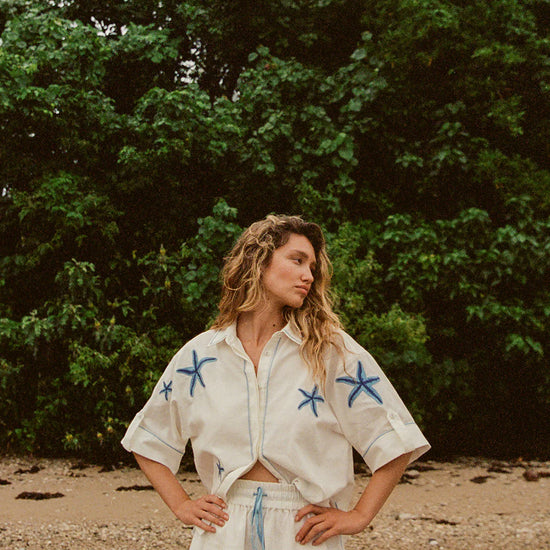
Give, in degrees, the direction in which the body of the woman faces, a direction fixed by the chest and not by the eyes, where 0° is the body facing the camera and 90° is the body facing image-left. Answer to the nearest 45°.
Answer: approximately 0°
